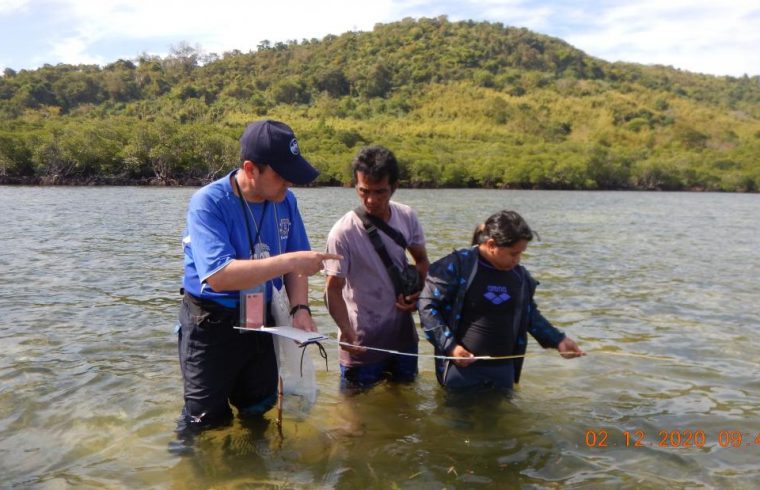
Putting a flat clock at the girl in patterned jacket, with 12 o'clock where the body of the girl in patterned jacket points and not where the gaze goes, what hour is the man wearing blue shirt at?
The man wearing blue shirt is roughly at 3 o'clock from the girl in patterned jacket.

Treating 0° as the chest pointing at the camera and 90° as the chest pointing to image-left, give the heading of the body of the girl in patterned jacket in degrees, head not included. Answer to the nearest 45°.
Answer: approximately 315°

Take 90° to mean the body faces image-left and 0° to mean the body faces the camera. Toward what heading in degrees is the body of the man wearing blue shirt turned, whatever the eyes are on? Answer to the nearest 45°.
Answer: approximately 315°

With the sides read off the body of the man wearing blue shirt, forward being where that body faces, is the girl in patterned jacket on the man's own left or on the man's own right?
on the man's own left
